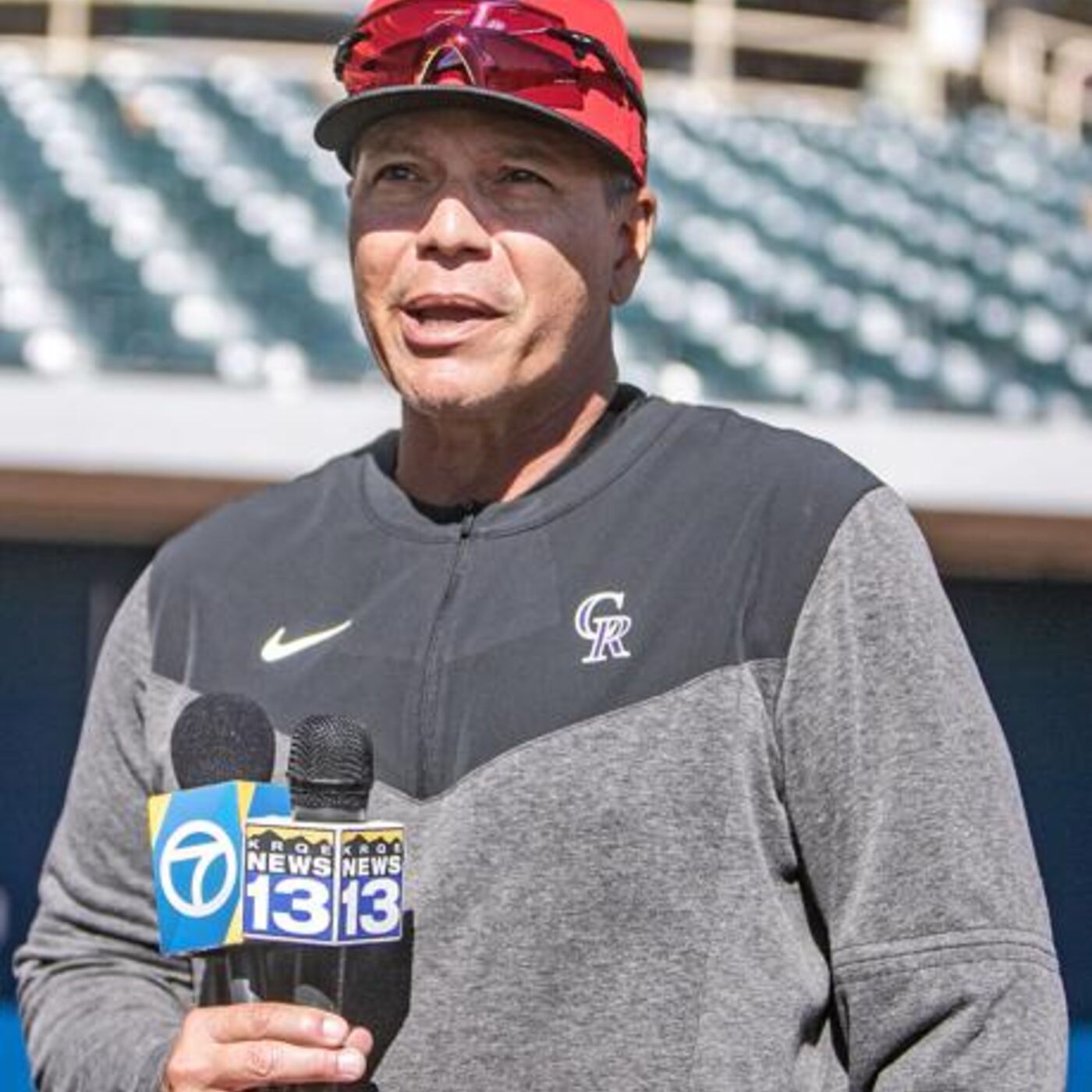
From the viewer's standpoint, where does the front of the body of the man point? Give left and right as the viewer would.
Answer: facing the viewer and to the left of the viewer
